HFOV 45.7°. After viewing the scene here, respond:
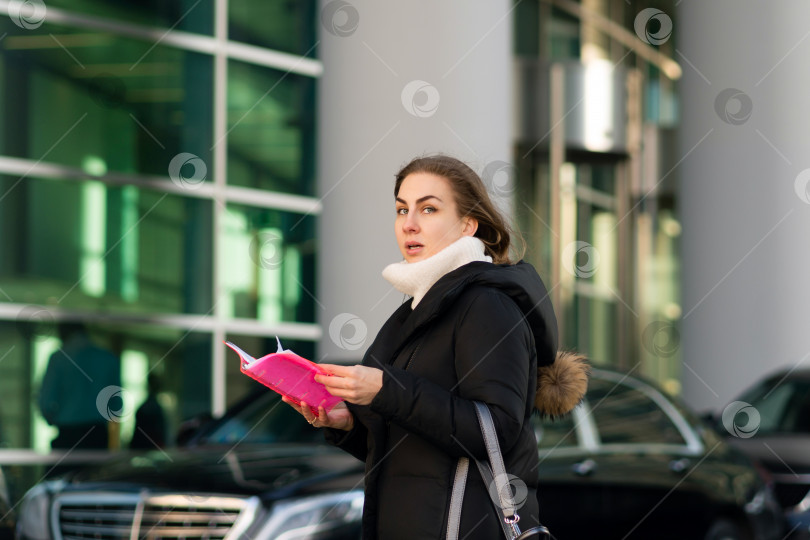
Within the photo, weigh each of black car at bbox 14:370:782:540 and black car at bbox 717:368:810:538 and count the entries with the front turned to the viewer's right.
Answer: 0

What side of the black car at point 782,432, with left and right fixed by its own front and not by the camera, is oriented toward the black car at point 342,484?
front

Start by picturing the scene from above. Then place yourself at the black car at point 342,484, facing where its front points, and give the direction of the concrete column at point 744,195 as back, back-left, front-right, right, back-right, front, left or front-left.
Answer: back

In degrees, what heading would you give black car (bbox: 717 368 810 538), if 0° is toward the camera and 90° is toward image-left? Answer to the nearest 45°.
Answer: approximately 45°

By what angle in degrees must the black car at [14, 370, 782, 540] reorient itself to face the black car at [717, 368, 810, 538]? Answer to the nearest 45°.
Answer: approximately 180°

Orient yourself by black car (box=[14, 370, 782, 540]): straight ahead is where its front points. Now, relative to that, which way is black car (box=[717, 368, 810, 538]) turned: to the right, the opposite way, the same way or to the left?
the same way

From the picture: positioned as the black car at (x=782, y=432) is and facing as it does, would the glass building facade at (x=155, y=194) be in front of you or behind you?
in front

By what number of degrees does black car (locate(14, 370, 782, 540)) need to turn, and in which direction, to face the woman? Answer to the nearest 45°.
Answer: approximately 45° to its left

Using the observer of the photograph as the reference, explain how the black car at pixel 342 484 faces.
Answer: facing the viewer and to the left of the viewer
